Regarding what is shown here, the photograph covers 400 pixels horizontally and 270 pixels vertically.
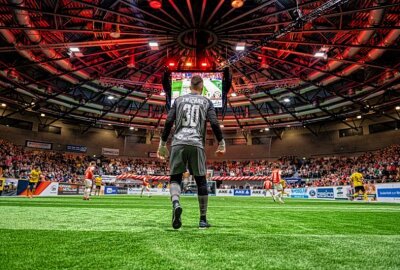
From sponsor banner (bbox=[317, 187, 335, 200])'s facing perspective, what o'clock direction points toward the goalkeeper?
The goalkeeper is roughly at 12 o'clock from the sponsor banner.

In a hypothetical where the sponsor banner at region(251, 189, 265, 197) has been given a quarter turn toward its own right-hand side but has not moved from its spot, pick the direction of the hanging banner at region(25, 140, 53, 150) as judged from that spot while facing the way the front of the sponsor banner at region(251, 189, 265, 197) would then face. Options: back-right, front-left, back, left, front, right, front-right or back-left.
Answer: front

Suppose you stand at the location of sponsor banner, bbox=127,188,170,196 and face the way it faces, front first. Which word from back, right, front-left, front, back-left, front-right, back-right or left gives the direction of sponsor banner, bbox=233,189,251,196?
left

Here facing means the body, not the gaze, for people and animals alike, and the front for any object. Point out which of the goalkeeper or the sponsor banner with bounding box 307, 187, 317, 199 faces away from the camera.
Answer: the goalkeeper

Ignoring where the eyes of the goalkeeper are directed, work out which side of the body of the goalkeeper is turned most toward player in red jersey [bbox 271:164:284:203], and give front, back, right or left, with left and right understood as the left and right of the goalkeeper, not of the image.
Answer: front

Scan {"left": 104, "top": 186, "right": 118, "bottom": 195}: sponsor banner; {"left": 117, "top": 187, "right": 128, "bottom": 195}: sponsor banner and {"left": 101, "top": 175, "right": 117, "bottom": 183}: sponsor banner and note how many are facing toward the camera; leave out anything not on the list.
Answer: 3

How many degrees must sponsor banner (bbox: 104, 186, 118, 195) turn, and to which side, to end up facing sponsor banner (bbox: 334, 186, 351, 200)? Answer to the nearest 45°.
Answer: approximately 45° to its left

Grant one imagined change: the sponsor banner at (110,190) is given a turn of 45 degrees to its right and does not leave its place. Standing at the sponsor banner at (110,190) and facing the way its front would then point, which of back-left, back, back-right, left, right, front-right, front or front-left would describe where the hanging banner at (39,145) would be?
right

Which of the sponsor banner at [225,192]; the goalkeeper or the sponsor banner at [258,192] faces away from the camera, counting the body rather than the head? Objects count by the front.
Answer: the goalkeeper

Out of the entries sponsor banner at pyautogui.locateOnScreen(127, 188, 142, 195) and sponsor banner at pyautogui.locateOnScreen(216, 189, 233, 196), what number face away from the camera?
0
